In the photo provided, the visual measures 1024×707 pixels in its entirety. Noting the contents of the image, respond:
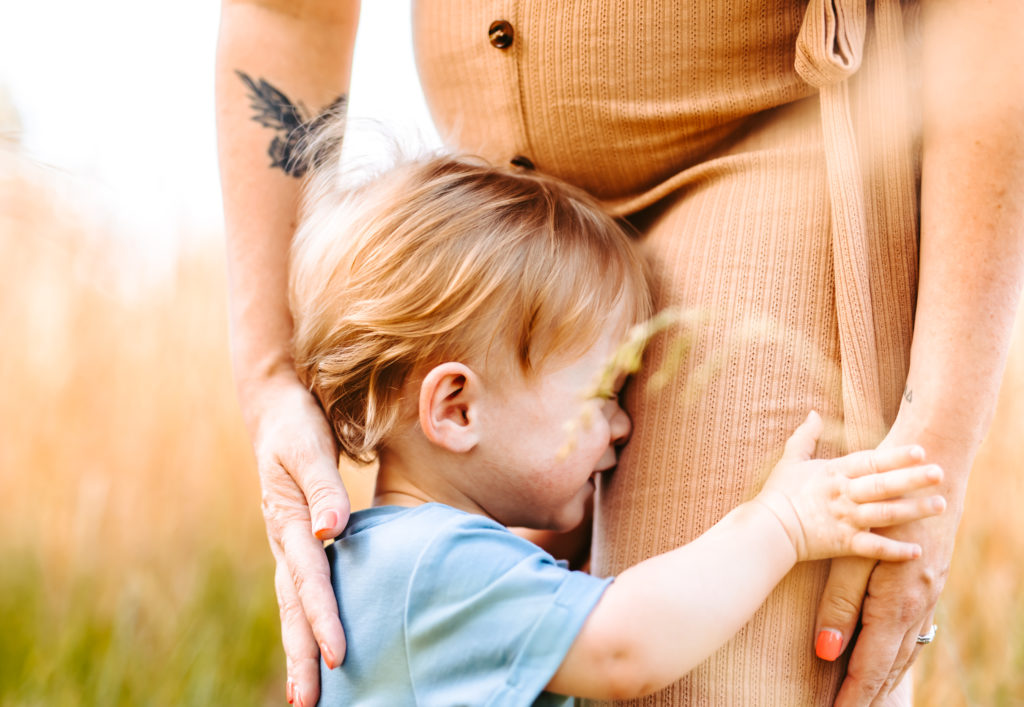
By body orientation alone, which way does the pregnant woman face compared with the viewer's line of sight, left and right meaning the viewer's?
facing the viewer and to the left of the viewer

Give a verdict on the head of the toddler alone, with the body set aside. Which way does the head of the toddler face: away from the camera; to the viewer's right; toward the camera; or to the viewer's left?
to the viewer's right
